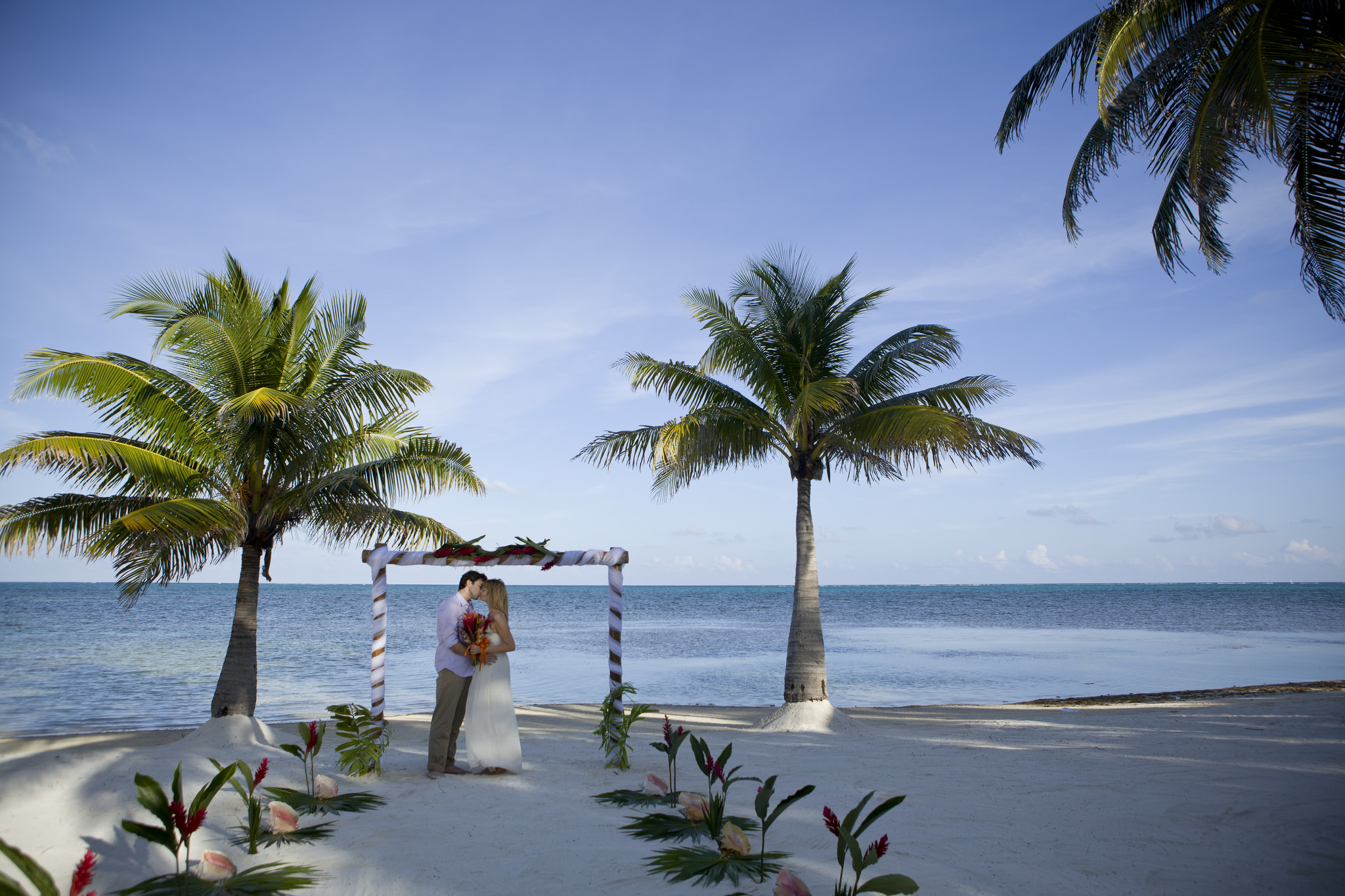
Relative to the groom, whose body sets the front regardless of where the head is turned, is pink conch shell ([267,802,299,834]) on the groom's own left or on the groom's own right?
on the groom's own right

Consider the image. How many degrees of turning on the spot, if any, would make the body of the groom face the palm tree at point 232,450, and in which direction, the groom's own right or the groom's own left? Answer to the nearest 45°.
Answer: approximately 135° to the groom's own left

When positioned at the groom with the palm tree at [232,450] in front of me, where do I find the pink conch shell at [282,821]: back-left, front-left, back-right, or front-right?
back-left

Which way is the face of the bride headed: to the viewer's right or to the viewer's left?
to the viewer's left

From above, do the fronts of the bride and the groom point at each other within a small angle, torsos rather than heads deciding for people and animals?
yes

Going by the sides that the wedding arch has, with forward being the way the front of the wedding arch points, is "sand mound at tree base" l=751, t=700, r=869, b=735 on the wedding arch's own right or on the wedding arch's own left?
on the wedding arch's own left

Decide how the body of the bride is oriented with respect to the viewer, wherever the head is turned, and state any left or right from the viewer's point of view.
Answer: facing to the left of the viewer

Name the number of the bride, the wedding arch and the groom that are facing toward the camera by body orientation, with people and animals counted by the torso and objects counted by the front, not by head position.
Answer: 1

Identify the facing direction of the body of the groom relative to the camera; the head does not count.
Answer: to the viewer's right

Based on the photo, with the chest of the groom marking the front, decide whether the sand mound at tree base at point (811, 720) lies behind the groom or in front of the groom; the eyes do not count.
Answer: in front

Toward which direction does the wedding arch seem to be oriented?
toward the camera

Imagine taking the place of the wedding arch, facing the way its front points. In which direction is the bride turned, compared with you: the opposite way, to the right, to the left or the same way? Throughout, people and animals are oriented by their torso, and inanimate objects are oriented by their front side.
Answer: to the right

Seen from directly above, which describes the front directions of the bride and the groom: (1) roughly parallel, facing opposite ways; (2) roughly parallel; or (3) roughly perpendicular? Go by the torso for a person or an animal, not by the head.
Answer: roughly parallel, facing opposite ways

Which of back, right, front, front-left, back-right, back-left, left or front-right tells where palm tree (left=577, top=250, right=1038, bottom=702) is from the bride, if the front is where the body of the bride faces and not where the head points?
back-right

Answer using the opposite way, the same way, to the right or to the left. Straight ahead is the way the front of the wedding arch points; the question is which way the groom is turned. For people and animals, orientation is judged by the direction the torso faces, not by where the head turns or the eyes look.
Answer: to the left

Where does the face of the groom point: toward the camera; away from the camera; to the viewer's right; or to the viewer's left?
to the viewer's right

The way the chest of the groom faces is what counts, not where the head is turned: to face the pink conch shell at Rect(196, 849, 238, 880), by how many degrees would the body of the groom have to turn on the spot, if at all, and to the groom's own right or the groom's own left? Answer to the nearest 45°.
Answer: approximately 90° to the groom's own right
